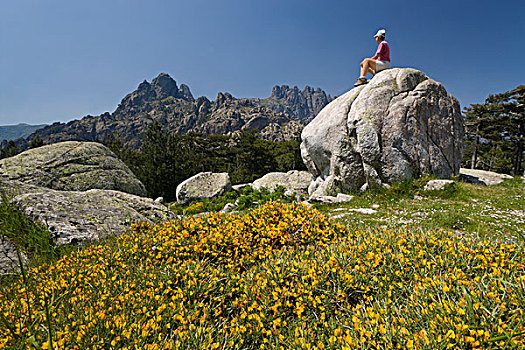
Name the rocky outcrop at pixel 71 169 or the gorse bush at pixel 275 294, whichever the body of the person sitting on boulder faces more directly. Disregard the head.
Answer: the rocky outcrop

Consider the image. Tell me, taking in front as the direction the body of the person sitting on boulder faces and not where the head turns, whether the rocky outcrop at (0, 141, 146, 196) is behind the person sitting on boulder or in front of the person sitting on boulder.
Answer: in front

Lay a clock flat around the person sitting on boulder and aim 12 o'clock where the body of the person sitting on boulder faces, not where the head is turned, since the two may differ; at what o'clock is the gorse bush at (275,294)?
The gorse bush is roughly at 9 o'clock from the person sitting on boulder.

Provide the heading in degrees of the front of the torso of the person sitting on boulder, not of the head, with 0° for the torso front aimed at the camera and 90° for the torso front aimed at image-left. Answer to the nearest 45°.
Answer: approximately 90°

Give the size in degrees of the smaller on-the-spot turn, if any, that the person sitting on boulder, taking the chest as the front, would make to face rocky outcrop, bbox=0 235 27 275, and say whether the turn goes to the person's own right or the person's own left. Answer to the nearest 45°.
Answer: approximately 45° to the person's own left
